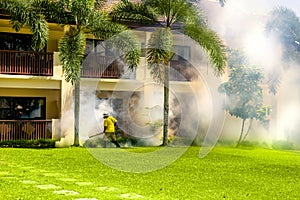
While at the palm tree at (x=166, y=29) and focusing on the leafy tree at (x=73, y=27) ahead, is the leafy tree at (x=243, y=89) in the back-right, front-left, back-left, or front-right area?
back-right

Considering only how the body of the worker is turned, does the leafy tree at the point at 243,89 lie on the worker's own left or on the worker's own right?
on the worker's own right

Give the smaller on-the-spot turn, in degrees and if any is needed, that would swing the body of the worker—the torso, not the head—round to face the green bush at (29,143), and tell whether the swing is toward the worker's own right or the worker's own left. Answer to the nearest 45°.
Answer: approximately 45° to the worker's own left

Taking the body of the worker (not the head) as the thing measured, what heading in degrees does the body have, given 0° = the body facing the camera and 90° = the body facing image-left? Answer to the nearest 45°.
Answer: approximately 135°
